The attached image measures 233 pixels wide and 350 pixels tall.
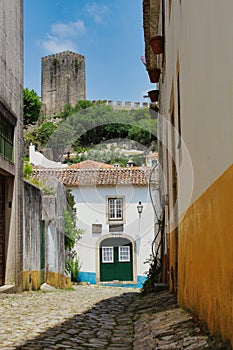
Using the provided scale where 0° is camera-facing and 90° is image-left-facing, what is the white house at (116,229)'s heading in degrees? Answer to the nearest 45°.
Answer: approximately 0°

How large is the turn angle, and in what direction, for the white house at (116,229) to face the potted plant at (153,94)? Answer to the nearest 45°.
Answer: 0° — it already faces it

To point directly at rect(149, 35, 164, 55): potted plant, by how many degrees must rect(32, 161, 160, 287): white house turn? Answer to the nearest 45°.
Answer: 0° — it already faces it
